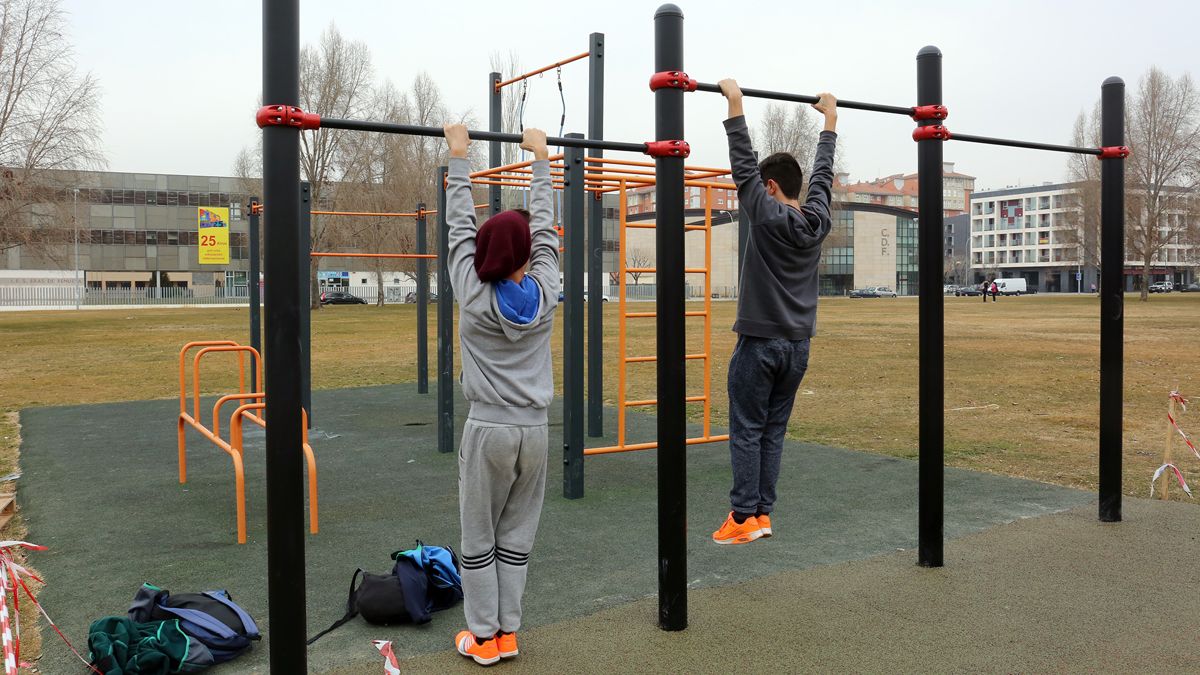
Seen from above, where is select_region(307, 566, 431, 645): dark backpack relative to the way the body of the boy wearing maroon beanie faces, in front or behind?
in front

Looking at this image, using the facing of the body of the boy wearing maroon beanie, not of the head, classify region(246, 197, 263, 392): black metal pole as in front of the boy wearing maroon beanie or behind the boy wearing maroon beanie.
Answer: in front

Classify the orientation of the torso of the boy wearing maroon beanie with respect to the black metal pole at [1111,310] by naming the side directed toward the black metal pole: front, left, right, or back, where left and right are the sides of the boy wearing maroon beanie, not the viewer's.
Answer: right

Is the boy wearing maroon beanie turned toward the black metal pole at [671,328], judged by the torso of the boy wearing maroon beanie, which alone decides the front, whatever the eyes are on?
no

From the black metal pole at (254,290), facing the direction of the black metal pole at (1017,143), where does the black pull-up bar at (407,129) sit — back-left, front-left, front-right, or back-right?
front-right

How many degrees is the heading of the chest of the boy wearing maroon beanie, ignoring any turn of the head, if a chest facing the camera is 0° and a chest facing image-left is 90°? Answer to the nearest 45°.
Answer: approximately 135°

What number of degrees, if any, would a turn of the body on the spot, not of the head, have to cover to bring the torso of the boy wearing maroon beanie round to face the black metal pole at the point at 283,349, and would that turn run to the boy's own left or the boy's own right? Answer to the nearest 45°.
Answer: approximately 90° to the boy's own left

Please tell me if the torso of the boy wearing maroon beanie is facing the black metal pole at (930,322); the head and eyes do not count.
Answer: no
